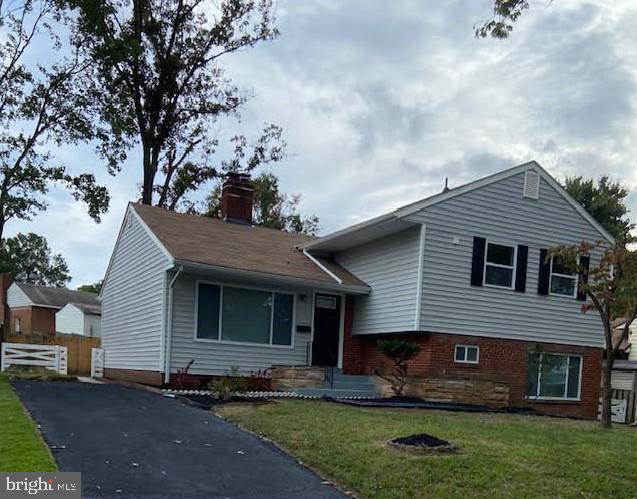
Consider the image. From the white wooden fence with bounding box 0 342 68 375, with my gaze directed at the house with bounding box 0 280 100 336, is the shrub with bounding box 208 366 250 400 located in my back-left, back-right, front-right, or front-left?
back-right

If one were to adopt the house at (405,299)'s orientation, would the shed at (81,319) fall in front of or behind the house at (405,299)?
behind

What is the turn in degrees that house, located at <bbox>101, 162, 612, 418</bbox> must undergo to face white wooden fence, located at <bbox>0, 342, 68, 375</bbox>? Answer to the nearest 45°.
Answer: approximately 135° to its right

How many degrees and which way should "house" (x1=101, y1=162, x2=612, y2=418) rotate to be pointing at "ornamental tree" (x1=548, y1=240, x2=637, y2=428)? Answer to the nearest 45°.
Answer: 0° — it already faces it

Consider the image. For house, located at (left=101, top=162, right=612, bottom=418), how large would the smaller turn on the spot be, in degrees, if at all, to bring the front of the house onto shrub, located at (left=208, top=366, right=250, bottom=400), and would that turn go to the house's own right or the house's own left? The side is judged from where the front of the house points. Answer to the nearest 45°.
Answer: approximately 90° to the house's own right

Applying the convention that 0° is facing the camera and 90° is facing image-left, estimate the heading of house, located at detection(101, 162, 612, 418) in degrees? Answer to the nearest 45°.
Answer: approximately 315°

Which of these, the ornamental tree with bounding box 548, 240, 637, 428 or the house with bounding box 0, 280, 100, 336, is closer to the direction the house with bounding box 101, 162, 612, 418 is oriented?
the ornamental tree

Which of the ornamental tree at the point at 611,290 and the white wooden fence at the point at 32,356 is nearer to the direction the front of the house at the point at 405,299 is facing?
the ornamental tree

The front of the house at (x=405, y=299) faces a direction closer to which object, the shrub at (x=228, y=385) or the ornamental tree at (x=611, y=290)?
the ornamental tree

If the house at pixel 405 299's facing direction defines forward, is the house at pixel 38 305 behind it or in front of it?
behind
